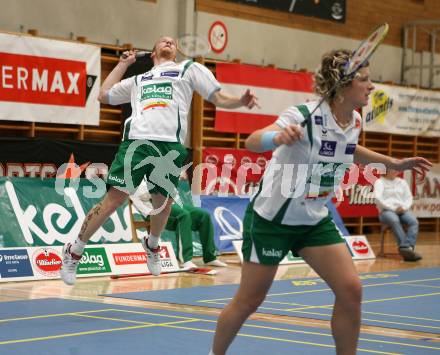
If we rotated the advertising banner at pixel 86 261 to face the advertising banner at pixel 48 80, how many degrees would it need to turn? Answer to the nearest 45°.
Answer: approximately 180°

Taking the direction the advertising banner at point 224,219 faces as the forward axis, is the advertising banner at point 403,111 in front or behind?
behind

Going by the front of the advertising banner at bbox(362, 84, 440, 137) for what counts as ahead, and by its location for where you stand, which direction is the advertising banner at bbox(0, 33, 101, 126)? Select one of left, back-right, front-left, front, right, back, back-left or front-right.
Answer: front-right

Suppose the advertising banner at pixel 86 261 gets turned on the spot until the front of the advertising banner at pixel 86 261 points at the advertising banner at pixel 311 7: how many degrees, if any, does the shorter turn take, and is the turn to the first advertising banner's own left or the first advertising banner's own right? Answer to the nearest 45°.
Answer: approximately 135° to the first advertising banner's own left

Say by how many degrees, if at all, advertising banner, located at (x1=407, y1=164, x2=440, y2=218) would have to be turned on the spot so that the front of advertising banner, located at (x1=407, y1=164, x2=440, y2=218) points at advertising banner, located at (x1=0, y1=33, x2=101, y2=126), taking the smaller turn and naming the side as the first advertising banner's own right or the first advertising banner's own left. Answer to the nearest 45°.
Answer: approximately 45° to the first advertising banner's own right

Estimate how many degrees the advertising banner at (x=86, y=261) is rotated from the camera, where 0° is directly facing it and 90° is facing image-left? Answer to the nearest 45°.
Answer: approximately 0°
